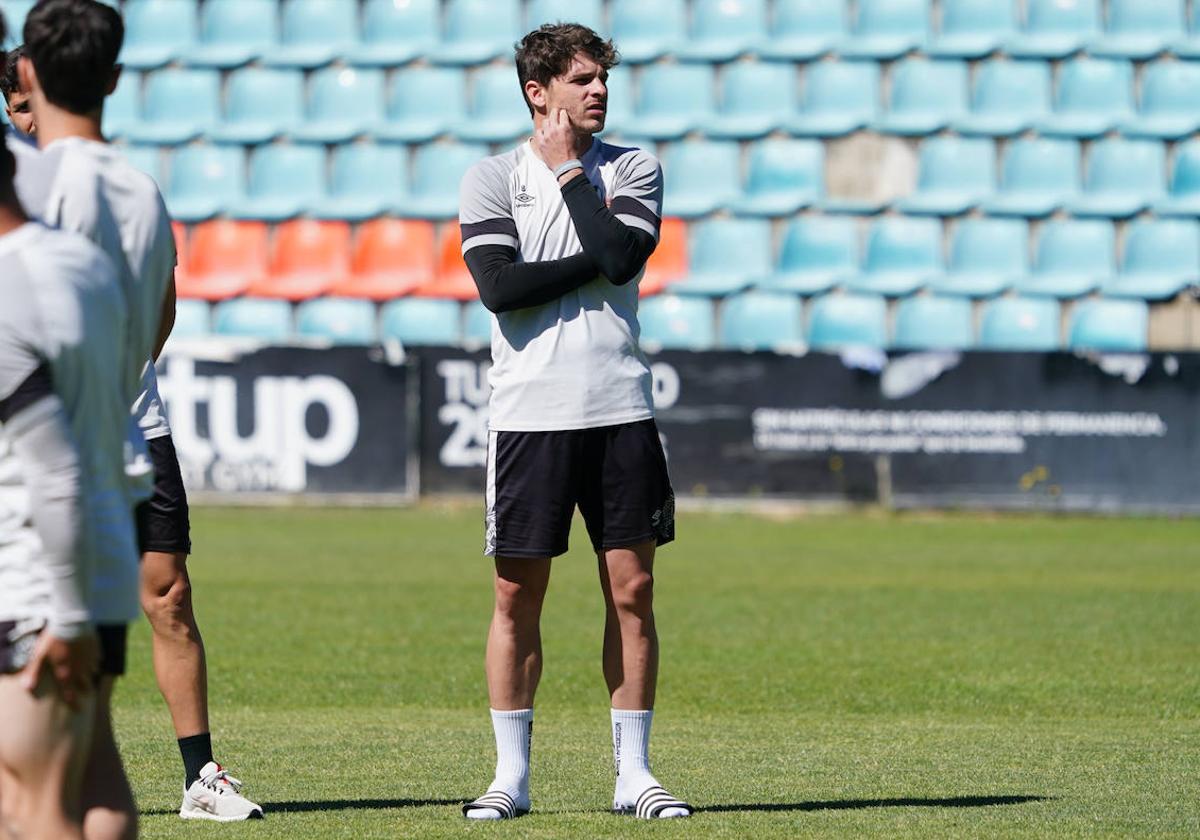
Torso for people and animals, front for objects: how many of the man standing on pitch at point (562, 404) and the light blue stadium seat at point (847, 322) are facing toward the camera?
2

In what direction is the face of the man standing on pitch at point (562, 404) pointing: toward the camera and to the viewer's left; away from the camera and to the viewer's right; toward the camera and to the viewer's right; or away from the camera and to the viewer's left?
toward the camera and to the viewer's right

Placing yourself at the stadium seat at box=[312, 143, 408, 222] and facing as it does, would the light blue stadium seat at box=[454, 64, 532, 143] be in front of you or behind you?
behind

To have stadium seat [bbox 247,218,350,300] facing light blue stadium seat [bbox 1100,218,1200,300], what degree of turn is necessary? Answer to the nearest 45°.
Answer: approximately 135° to its left

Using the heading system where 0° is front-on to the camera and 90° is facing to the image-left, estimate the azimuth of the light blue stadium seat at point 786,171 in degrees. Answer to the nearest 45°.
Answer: approximately 45°

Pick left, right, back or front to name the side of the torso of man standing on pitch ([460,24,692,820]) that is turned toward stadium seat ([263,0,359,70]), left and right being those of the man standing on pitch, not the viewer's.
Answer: back

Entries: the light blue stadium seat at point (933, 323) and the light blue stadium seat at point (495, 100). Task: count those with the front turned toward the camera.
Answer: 2

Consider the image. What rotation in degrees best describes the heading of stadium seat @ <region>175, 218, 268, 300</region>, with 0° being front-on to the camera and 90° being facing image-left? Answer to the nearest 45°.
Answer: approximately 45°

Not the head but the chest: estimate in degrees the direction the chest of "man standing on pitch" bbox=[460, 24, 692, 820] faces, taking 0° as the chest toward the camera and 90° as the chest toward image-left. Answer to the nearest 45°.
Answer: approximately 0°

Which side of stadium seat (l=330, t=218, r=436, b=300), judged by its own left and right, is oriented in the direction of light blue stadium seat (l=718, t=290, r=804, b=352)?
left
